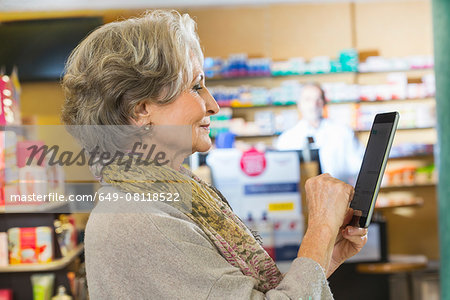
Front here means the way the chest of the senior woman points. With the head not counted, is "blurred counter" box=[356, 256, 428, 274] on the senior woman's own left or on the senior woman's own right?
on the senior woman's own left

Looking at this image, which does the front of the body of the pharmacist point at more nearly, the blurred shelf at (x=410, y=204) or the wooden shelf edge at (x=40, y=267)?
the wooden shelf edge

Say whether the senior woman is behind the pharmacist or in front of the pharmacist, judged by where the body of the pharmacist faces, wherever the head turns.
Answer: in front

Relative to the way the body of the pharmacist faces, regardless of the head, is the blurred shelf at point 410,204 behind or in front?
behind

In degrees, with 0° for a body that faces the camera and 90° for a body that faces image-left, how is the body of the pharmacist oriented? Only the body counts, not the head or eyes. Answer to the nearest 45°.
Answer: approximately 0°

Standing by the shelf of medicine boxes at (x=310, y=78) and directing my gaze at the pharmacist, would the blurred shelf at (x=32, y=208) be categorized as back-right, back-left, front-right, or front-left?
front-right

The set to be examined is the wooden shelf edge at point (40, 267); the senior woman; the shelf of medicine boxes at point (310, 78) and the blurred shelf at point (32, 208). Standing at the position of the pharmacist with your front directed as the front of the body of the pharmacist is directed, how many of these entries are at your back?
1

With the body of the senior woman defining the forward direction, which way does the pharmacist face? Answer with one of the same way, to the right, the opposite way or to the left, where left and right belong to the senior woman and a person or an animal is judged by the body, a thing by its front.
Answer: to the right

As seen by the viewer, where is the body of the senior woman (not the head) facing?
to the viewer's right

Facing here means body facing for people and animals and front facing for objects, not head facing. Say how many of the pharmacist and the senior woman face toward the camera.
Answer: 1

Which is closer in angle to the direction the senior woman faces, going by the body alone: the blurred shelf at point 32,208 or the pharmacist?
the pharmacist

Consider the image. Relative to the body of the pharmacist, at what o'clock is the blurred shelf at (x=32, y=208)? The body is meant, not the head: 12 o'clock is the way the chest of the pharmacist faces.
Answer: The blurred shelf is roughly at 1 o'clock from the pharmacist.

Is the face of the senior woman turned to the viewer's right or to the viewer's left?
to the viewer's right
